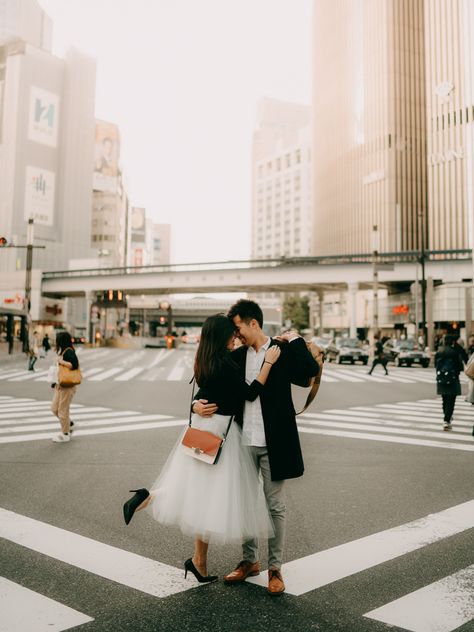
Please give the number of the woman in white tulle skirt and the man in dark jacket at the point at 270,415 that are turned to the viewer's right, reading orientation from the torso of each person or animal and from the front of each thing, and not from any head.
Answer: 1

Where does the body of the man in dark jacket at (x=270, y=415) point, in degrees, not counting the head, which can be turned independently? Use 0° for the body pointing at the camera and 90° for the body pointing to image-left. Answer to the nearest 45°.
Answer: approximately 45°

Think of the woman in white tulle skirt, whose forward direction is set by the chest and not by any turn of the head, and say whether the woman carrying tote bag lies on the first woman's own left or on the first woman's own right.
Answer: on the first woman's own left

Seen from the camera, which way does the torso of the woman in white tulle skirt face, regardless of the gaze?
to the viewer's right

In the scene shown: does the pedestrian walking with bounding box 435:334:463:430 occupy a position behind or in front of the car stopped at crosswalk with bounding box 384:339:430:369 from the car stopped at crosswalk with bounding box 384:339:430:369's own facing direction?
in front

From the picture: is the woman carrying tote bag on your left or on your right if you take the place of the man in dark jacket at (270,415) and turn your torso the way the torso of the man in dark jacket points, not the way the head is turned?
on your right

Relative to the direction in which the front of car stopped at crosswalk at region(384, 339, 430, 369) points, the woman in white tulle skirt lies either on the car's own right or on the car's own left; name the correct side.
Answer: on the car's own right
